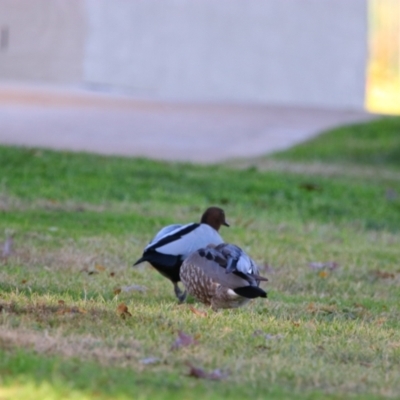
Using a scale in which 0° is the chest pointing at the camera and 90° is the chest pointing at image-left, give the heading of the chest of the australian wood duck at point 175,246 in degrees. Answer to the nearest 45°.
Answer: approximately 270°

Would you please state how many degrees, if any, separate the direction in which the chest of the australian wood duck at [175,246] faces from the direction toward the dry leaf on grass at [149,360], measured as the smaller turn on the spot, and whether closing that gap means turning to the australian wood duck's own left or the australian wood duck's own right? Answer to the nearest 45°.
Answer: approximately 90° to the australian wood duck's own right

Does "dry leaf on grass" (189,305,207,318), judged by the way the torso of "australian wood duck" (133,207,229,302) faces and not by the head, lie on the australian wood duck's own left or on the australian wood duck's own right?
on the australian wood duck's own right

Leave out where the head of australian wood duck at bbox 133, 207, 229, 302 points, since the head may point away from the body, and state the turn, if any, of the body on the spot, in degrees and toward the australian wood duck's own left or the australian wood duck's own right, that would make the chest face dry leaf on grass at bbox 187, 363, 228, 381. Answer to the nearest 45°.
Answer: approximately 90° to the australian wood duck's own right

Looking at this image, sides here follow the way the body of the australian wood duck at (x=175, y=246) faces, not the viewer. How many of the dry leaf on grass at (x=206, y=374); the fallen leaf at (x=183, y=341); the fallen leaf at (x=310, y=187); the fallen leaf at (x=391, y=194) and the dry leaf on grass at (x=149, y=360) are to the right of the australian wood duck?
3

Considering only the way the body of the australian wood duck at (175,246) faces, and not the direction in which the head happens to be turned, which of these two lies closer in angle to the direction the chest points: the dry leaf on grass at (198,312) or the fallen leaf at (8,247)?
the dry leaf on grass

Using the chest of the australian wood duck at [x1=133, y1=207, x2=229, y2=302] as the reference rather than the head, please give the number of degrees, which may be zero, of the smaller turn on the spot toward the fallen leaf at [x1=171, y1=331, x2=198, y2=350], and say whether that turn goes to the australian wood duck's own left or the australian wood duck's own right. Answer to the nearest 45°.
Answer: approximately 90° to the australian wood duck's own right

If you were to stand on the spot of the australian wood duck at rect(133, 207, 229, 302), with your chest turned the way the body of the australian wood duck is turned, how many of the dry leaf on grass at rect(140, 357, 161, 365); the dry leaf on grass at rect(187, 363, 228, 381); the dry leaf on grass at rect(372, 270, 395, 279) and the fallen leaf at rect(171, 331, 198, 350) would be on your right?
3

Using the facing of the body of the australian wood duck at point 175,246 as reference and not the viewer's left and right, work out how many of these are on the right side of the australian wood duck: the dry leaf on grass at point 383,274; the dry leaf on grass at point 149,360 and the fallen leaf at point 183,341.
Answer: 2

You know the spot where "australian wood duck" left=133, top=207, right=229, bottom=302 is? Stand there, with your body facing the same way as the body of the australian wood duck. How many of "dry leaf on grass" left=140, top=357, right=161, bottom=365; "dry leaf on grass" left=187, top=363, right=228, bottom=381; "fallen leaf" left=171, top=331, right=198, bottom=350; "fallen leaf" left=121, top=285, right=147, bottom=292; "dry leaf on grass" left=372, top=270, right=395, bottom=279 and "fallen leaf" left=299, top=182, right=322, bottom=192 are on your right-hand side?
3

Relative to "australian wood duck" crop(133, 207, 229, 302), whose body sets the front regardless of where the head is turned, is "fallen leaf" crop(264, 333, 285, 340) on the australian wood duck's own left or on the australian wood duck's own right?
on the australian wood duck's own right
